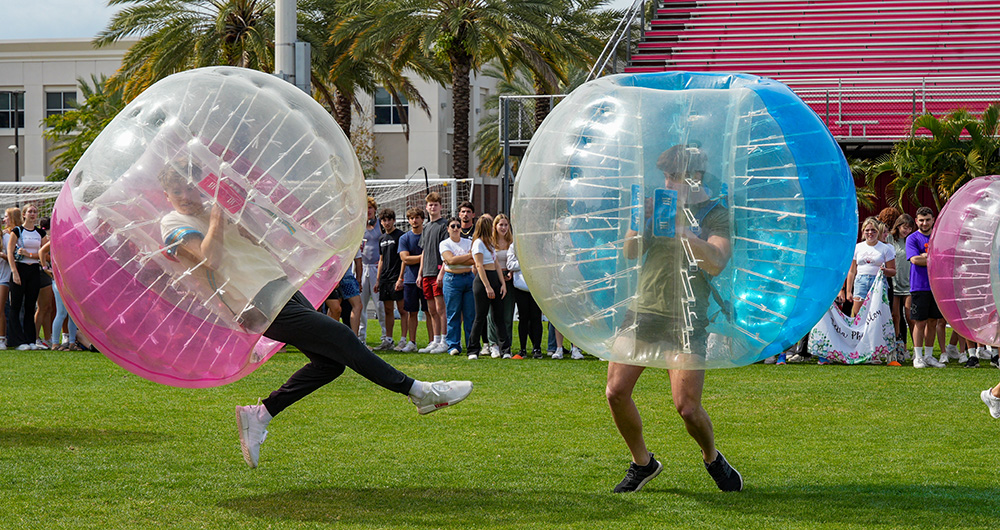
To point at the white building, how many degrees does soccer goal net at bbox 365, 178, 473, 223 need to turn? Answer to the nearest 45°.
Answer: approximately 135° to its right

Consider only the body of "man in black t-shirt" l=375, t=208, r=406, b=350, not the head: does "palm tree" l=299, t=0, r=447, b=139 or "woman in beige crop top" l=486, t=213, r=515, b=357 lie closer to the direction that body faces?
the woman in beige crop top

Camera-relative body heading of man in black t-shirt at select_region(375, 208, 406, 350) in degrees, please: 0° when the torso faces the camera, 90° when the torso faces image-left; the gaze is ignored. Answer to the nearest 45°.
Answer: approximately 0°

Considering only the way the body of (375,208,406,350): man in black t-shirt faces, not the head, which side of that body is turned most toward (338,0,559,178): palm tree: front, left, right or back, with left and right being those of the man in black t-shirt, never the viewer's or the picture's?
back

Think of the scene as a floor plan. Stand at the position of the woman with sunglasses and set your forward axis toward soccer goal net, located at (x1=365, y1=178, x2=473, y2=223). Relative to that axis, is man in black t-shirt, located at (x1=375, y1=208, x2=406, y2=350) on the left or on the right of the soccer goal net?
left

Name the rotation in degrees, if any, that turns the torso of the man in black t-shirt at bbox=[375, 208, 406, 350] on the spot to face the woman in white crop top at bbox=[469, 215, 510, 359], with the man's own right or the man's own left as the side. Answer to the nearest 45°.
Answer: approximately 45° to the man's own left

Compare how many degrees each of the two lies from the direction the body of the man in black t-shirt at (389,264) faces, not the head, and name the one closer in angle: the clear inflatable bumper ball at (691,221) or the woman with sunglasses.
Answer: the clear inflatable bumper ball

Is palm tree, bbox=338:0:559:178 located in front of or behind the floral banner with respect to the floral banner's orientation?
behind
